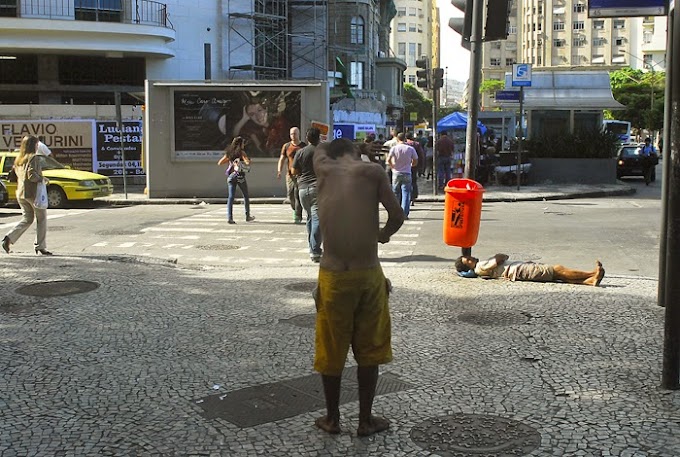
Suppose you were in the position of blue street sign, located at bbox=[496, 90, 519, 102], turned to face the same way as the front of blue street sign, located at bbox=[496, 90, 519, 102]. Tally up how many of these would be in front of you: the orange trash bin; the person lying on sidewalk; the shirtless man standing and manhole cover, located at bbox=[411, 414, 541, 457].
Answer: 4

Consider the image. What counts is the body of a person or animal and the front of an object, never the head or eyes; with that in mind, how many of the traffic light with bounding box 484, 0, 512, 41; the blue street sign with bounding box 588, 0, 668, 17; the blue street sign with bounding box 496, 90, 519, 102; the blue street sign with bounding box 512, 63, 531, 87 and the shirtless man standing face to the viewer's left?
0

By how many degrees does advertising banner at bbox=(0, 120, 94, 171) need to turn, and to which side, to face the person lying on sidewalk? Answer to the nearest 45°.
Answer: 0° — it already faces them

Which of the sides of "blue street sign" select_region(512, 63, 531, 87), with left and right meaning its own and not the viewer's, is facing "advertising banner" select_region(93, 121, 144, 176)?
right

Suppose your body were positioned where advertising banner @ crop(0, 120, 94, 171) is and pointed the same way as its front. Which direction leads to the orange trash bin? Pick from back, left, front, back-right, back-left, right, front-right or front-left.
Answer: front

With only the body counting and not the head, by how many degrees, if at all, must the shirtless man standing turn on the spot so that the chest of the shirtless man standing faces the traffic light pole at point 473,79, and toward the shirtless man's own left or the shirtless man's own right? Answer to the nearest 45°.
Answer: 0° — they already face it

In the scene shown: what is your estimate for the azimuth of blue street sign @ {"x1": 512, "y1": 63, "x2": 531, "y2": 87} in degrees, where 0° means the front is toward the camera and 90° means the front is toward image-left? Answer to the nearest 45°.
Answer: approximately 0°

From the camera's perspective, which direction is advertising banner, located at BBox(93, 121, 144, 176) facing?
toward the camera
